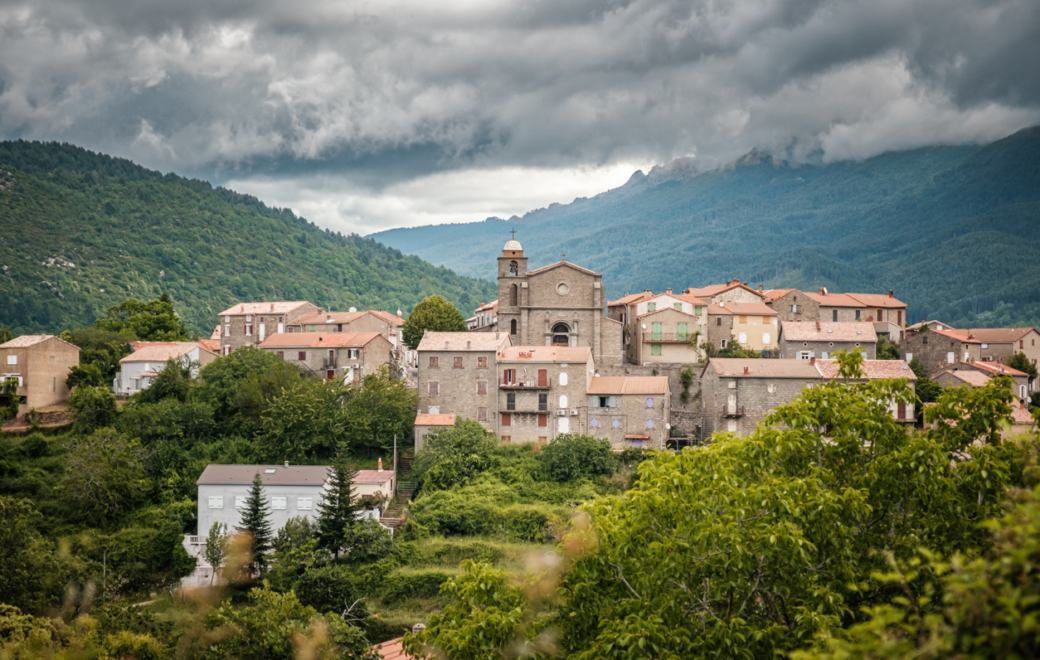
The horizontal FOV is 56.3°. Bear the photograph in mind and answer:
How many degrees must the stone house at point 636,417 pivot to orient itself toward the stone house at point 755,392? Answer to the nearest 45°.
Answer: approximately 90° to its left

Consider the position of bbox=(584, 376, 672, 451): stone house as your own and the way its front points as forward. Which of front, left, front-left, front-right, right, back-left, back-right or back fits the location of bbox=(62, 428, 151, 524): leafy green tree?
right

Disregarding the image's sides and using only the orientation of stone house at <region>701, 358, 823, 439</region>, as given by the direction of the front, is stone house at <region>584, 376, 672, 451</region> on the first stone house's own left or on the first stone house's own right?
on the first stone house's own right

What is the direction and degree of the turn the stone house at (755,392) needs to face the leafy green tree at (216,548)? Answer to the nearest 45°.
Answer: approximately 45° to its right

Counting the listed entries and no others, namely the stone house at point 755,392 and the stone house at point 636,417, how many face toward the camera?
2

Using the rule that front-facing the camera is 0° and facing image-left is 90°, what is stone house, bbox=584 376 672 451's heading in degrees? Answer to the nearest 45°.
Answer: approximately 0°

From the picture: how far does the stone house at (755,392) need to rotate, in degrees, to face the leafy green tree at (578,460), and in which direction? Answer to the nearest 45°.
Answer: approximately 45° to its right

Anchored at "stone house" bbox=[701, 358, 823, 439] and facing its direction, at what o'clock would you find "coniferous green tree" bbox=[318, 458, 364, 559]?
The coniferous green tree is roughly at 2 o'clock from the stone house.
